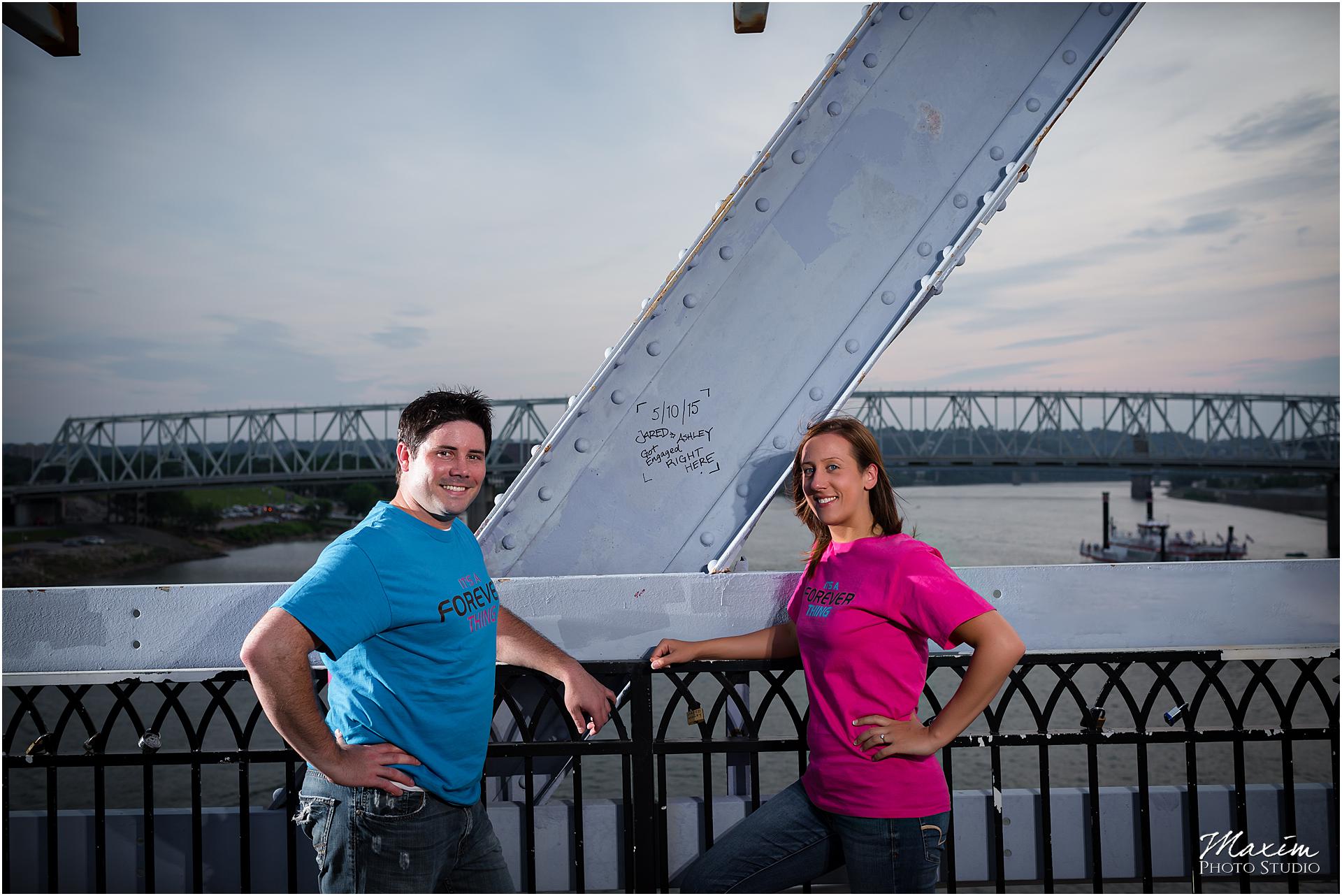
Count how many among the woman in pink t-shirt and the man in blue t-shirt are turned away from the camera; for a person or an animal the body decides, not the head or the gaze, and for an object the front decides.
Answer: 0

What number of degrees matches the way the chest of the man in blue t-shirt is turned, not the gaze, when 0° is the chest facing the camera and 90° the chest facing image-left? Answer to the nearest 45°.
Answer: approximately 315°

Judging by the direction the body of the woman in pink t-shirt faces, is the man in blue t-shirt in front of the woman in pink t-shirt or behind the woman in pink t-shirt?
in front

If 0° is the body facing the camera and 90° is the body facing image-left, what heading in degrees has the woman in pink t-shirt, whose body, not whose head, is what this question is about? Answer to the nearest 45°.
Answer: approximately 45°

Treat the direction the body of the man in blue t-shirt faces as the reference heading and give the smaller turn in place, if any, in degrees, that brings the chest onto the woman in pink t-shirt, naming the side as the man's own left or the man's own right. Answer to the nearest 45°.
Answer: approximately 45° to the man's own left
